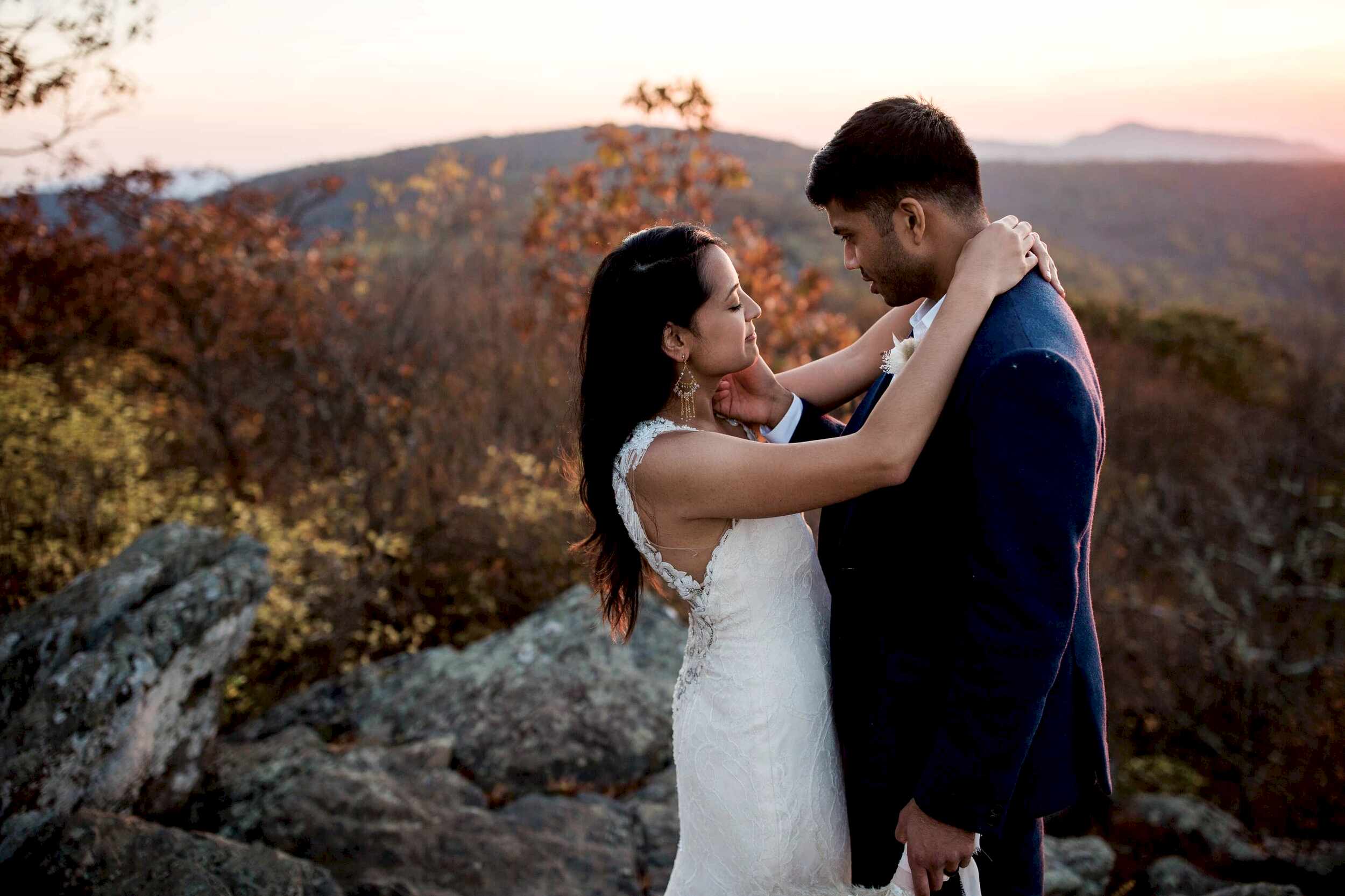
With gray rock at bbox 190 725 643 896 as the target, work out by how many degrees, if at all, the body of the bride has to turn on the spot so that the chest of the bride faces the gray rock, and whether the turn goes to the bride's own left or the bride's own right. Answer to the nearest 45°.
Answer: approximately 135° to the bride's own left

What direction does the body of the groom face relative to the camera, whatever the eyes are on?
to the viewer's left

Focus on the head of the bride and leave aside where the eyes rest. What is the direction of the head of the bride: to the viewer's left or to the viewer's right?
to the viewer's right

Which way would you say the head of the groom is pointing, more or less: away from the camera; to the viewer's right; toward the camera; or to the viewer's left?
to the viewer's left

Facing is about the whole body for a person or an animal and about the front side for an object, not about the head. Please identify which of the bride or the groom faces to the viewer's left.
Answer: the groom

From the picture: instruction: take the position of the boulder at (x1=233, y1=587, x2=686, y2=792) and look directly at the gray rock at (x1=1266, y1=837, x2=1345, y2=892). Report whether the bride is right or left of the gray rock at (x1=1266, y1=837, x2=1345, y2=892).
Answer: right

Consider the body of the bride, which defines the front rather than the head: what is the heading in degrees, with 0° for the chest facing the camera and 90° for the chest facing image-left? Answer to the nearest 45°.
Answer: approximately 270°

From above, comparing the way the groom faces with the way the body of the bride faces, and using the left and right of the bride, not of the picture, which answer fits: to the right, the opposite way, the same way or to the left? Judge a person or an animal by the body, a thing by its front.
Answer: the opposite way
